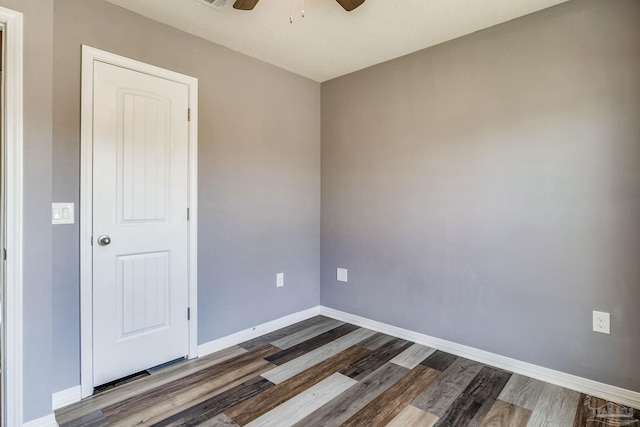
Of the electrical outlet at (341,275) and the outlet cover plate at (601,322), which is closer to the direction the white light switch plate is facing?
the outlet cover plate

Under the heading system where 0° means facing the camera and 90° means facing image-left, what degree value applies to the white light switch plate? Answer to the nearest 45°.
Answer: approximately 0°

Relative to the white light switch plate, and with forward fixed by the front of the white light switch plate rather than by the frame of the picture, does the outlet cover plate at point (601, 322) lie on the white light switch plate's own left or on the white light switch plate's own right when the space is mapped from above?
on the white light switch plate's own left

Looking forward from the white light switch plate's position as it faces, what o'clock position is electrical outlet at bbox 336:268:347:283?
The electrical outlet is roughly at 9 o'clock from the white light switch plate.
